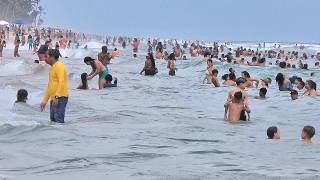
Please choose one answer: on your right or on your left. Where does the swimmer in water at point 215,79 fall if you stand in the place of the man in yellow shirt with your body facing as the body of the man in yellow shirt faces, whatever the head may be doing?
on your right

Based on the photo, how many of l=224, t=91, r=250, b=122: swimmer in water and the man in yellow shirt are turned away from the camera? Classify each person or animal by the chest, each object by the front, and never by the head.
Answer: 1
